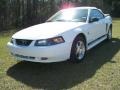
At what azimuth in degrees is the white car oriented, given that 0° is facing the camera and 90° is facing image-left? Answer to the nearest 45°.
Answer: approximately 45°
